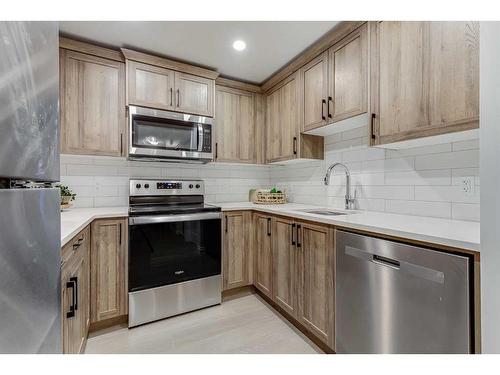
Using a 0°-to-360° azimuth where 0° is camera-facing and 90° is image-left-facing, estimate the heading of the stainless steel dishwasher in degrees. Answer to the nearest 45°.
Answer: approximately 45°

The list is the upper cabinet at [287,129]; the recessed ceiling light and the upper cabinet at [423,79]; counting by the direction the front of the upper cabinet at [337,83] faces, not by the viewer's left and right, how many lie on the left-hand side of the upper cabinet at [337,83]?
1

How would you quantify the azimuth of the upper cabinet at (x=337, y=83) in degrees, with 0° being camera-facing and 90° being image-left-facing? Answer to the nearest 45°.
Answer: approximately 45°

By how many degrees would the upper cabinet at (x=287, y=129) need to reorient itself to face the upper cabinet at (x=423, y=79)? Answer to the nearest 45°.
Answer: approximately 90° to its left

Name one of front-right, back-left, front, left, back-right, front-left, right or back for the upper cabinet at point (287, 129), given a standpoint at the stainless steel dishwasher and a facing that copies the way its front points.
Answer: right

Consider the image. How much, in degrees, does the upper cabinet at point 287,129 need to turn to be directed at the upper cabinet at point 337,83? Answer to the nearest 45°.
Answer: approximately 90° to its left
